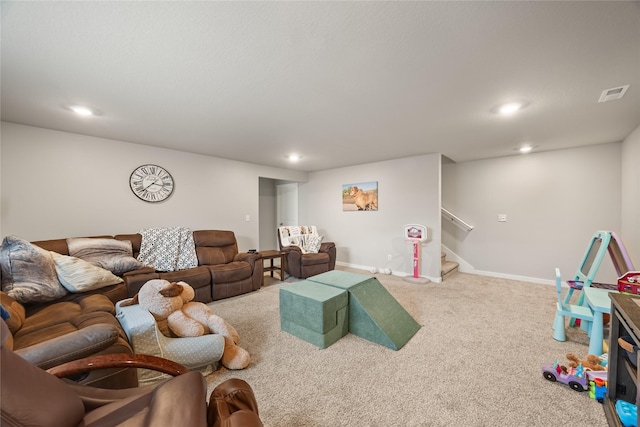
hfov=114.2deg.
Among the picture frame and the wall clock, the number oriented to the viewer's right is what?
0

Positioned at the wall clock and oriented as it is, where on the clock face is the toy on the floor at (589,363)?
The toy on the floor is roughly at 11 o'clock from the wall clock.

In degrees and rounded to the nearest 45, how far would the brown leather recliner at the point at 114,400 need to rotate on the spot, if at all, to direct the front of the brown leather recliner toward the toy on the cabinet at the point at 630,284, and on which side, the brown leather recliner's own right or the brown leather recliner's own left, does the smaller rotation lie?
approximately 45° to the brown leather recliner's own right

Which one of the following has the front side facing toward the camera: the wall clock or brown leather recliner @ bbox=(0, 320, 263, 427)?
the wall clock

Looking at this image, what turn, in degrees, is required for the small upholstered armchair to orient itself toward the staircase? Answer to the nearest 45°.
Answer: approximately 45° to its left

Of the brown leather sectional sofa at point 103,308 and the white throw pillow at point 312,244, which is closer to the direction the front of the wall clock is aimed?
the brown leather sectional sofa

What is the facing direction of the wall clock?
toward the camera

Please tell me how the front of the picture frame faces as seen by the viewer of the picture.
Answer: facing the viewer and to the left of the viewer

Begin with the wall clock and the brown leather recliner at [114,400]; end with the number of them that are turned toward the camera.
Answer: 1

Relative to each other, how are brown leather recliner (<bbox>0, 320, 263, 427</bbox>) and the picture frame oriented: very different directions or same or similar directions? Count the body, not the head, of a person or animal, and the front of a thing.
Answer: very different directions

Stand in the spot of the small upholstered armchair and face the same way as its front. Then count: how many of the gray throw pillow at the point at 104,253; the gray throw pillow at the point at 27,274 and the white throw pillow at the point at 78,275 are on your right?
3

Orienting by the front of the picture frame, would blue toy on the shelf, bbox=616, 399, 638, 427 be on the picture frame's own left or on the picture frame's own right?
on the picture frame's own left

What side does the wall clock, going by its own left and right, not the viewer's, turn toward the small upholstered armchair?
left

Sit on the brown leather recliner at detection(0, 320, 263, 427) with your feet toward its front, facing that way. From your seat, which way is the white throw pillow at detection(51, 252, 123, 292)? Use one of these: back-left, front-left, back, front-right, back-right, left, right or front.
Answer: left
